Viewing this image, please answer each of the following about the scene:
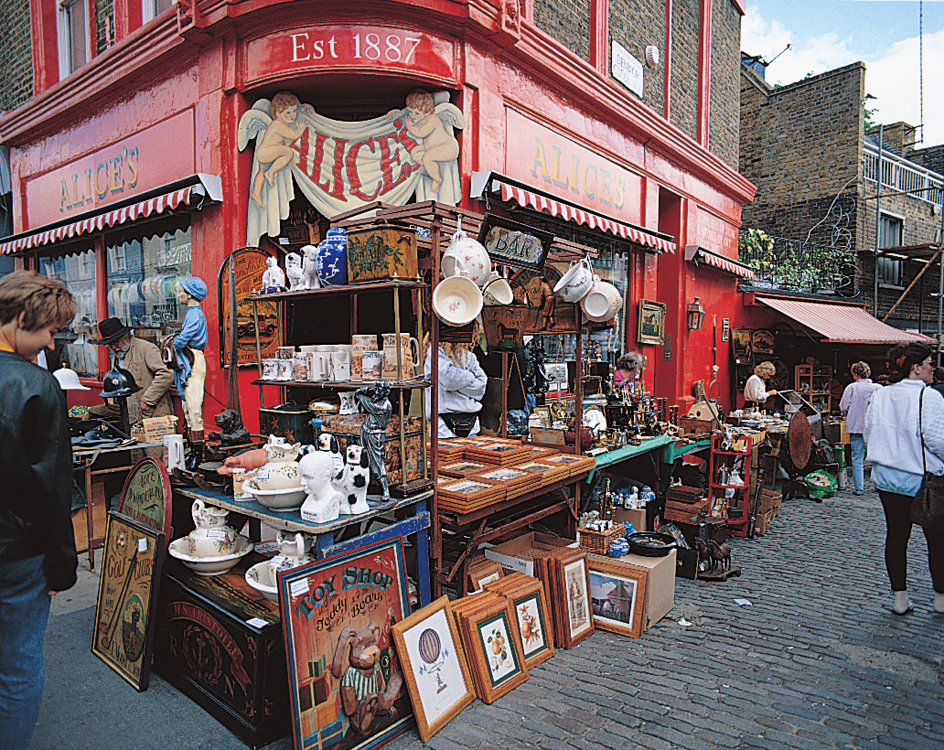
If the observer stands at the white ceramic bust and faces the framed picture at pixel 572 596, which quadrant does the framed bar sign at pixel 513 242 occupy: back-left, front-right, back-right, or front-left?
front-left

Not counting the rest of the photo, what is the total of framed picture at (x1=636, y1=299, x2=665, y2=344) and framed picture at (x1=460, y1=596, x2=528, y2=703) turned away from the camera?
0

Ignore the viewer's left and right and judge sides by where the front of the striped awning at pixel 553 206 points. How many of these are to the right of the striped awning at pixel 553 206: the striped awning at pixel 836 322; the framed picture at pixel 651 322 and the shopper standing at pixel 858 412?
0

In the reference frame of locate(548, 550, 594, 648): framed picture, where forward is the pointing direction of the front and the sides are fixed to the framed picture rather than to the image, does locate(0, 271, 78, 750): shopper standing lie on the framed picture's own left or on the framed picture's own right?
on the framed picture's own right

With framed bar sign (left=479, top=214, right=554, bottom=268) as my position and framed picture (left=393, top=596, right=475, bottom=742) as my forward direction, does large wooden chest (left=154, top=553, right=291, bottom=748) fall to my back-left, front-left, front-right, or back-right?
front-right

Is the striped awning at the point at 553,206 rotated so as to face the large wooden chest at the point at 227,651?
no

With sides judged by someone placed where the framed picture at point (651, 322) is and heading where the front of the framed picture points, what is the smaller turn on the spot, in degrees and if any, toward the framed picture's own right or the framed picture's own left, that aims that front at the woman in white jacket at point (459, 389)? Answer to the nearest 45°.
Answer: approximately 45° to the framed picture's own right

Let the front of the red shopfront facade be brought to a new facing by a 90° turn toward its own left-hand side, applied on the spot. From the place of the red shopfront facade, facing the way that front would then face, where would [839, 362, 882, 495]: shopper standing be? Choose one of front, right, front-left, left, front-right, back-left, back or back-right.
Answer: front

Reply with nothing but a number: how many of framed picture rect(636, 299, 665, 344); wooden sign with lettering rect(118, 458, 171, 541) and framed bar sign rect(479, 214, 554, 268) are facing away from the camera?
0

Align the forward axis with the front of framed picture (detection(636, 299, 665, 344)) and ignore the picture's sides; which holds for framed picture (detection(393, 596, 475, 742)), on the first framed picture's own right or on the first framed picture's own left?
on the first framed picture's own right

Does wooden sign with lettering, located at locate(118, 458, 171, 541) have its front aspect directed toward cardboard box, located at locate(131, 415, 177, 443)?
no

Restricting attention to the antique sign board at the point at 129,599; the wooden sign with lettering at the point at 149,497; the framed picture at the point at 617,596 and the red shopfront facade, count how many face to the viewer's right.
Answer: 0

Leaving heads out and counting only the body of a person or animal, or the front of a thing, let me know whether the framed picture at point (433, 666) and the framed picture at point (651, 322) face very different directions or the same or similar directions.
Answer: same or similar directions

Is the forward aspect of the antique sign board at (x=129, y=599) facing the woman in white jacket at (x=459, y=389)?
no

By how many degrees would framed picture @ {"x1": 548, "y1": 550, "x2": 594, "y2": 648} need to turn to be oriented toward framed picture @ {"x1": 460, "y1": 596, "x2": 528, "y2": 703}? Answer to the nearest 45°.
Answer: approximately 90° to its right

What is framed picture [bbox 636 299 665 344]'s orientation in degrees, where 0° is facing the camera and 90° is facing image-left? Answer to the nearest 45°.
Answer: approximately 315°

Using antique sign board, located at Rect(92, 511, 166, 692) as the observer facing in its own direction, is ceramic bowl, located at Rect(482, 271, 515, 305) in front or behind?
behind

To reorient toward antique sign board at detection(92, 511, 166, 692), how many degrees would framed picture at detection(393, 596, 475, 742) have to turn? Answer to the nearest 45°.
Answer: approximately 135° to its right

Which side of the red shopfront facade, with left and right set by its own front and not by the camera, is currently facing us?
front
